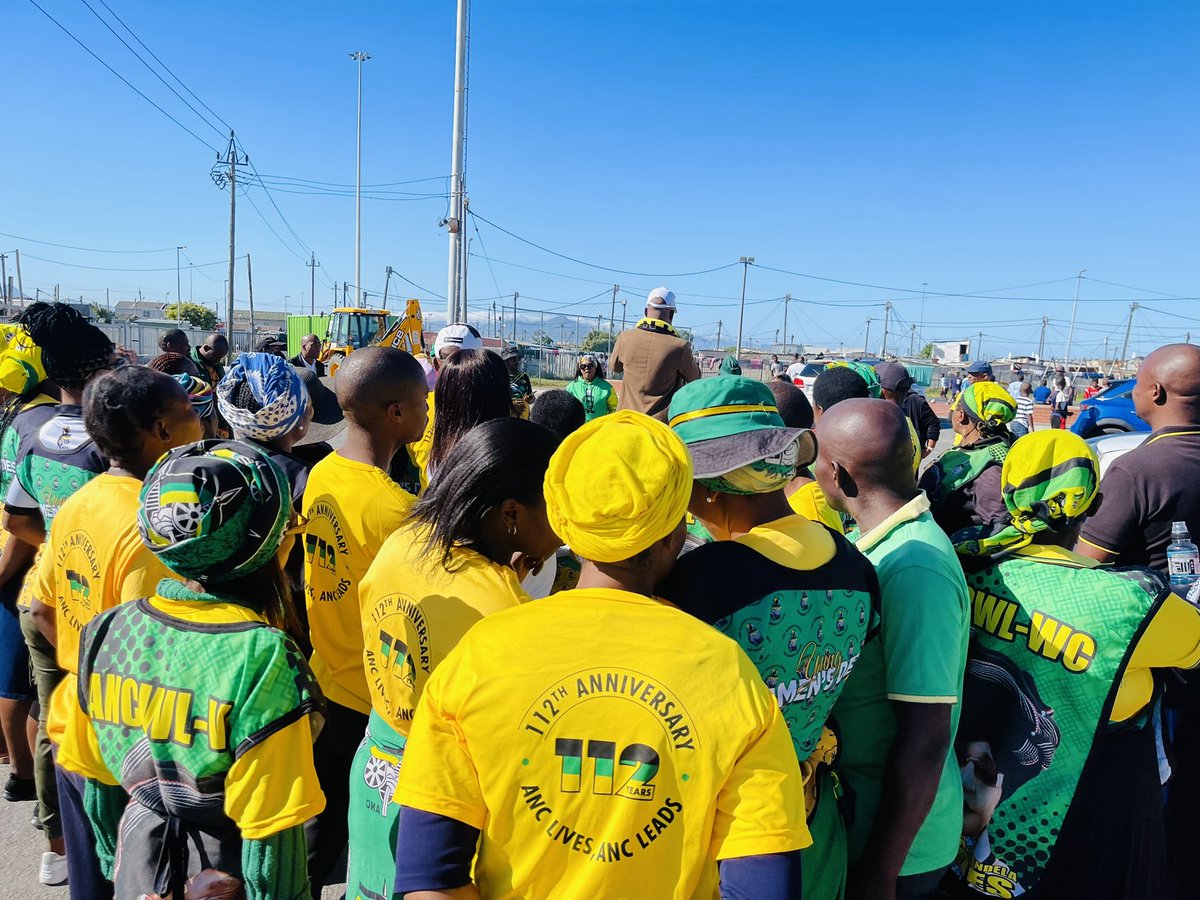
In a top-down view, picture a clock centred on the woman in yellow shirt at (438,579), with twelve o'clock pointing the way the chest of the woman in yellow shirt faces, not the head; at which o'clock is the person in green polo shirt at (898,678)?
The person in green polo shirt is roughly at 2 o'clock from the woman in yellow shirt.

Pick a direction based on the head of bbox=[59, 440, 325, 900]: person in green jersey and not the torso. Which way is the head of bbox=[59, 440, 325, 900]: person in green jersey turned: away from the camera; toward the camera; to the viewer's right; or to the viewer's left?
away from the camera

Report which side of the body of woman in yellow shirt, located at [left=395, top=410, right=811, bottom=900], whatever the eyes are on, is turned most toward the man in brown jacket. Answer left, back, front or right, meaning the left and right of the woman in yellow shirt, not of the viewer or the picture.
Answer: front

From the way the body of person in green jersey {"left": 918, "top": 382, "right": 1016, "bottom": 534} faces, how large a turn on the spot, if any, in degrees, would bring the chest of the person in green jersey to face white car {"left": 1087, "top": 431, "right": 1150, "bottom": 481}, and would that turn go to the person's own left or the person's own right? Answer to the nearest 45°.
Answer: approximately 45° to the person's own right

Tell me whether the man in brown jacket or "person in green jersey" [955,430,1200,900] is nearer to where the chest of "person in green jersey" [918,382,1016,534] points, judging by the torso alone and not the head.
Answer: the man in brown jacket

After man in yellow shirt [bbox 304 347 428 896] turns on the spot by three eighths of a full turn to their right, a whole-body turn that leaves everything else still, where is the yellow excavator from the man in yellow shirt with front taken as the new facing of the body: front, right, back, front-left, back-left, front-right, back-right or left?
back

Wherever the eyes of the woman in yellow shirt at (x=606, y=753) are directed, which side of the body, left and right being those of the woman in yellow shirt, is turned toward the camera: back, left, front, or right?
back
